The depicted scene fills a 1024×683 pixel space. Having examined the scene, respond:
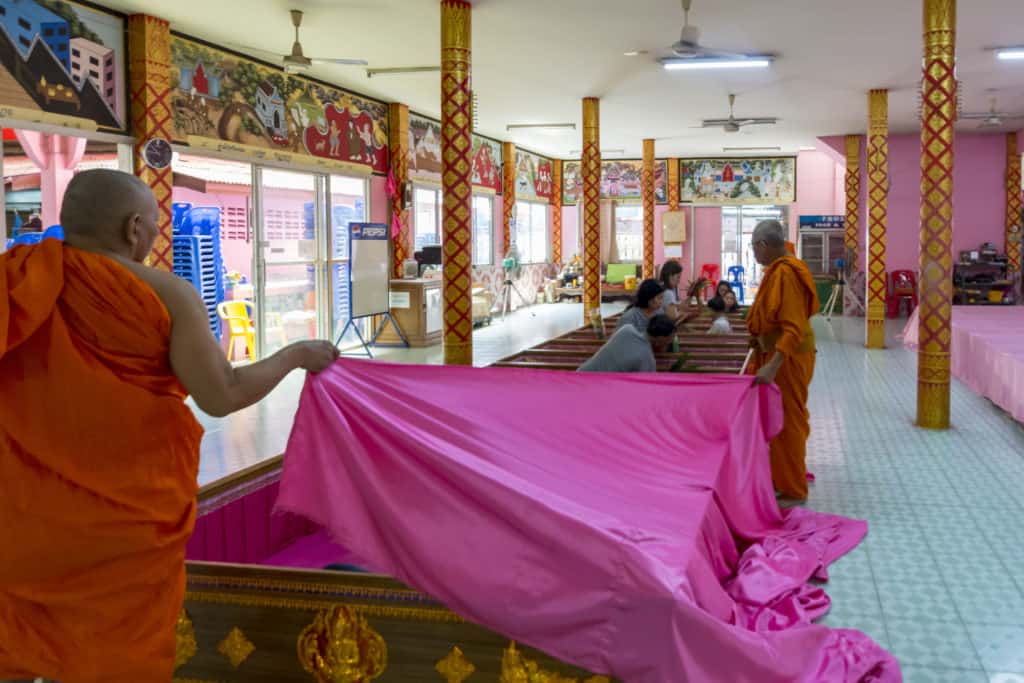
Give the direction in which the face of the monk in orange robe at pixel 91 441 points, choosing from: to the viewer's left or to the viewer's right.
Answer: to the viewer's right

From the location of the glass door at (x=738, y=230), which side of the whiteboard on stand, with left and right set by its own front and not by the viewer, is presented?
left

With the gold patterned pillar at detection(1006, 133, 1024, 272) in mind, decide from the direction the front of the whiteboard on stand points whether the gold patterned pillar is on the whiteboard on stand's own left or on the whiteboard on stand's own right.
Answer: on the whiteboard on stand's own left

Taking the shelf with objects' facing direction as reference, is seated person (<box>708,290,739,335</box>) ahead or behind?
ahead

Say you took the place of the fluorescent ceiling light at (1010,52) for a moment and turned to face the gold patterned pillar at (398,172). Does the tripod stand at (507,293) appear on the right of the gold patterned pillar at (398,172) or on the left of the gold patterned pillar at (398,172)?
right

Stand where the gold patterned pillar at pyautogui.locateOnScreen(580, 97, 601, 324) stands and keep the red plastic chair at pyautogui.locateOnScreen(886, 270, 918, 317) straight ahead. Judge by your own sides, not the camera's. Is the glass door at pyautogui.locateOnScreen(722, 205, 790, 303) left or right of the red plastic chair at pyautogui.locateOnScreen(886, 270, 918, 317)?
left

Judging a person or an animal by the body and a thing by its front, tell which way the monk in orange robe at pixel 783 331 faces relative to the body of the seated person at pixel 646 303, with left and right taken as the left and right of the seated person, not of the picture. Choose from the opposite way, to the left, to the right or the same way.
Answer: the opposite way

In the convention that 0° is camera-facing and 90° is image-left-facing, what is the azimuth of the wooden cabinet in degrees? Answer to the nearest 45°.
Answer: approximately 315°

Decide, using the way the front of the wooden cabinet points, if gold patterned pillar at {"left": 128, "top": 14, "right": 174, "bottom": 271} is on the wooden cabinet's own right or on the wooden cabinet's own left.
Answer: on the wooden cabinet's own right

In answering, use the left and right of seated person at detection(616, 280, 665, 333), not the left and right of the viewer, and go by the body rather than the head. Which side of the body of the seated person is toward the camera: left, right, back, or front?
right

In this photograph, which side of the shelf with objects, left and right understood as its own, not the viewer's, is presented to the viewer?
front

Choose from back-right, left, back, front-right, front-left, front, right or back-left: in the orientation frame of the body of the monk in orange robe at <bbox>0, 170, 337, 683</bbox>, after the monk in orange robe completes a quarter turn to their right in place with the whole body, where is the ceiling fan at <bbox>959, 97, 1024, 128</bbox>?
left
